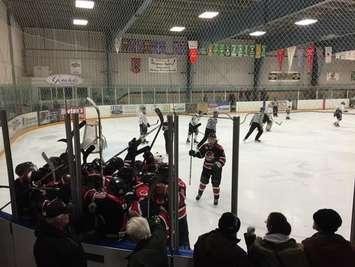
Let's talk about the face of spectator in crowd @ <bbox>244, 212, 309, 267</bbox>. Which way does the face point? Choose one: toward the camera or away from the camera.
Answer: away from the camera

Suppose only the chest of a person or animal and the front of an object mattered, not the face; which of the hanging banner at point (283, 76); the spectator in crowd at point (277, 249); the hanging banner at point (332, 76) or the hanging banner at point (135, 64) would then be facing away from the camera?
the spectator in crowd

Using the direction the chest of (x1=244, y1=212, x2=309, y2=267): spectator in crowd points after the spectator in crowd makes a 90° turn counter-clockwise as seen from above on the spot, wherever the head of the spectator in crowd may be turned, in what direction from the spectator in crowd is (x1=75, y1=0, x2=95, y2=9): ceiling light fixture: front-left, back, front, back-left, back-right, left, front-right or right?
front-right

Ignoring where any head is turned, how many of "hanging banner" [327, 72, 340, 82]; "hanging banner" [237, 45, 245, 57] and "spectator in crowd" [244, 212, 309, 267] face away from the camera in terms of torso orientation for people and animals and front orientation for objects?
1

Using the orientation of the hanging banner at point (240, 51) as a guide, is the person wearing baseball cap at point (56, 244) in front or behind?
in front

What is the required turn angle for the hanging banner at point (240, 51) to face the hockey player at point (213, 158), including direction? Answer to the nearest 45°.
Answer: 0° — it already faces them

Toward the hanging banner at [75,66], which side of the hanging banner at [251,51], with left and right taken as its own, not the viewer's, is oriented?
right

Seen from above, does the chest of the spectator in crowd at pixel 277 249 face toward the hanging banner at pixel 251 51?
yes

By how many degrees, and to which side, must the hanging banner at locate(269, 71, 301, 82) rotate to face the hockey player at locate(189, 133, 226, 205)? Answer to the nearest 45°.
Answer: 0° — it already faces them

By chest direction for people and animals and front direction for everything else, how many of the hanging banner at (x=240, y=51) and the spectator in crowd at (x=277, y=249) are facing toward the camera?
1

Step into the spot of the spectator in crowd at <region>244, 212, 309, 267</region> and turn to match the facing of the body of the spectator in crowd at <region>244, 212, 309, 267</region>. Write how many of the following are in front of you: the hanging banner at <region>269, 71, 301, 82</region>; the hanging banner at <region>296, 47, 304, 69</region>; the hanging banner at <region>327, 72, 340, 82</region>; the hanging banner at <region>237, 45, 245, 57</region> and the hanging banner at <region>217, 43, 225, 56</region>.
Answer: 5

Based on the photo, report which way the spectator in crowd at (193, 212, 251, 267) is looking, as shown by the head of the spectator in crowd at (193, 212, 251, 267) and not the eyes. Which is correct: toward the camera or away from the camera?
away from the camera

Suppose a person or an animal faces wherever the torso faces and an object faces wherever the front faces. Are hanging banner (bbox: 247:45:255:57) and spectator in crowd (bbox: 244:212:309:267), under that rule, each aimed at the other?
yes

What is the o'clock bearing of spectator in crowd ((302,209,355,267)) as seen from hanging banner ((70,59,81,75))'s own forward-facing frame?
The spectator in crowd is roughly at 12 o'clock from the hanging banner.
